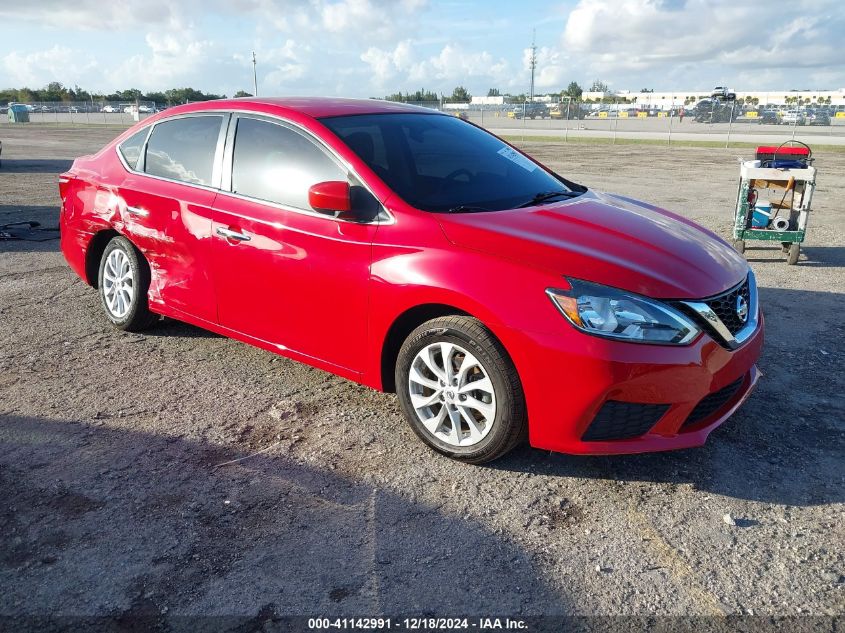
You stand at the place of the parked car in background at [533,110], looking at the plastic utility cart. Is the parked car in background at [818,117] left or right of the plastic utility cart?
left

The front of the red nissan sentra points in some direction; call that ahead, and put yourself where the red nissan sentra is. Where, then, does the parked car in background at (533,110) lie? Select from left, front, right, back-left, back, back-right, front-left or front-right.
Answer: back-left

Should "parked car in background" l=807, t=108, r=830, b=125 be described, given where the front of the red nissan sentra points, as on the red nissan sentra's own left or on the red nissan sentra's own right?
on the red nissan sentra's own left

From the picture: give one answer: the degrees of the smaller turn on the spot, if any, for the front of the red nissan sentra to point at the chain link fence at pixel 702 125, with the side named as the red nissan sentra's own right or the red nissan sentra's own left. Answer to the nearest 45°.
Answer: approximately 90° to the red nissan sentra's own left

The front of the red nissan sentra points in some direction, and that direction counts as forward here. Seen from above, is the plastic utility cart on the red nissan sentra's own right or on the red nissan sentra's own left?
on the red nissan sentra's own left

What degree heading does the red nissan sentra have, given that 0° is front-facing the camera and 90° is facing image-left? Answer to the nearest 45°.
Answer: approximately 315°

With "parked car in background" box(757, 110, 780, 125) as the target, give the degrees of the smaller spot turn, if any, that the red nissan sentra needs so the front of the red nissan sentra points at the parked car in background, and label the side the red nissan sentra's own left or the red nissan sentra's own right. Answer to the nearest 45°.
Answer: approximately 90° to the red nissan sentra's own left

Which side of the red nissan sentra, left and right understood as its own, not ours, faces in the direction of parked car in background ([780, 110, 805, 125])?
left
